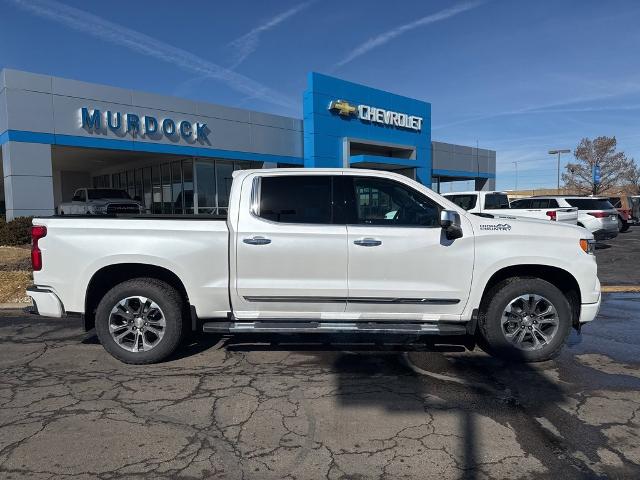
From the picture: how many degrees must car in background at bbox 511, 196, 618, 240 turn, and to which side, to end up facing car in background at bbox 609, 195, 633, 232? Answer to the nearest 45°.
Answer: approximately 45° to its right

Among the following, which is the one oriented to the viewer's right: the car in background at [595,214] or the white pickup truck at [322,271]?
the white pickup truck

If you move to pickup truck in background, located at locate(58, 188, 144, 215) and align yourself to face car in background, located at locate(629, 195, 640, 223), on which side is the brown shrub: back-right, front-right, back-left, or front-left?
back-right

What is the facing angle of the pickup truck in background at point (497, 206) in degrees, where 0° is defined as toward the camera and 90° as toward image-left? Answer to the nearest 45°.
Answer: approximately 135°

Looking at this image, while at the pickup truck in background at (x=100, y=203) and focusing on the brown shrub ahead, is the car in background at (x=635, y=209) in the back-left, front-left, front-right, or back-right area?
back-left

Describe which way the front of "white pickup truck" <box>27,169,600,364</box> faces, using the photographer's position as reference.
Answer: facing to the right of the viewer

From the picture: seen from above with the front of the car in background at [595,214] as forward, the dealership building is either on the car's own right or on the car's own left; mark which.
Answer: on the car's own left

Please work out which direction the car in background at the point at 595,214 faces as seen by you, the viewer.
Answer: facing away from the viewer and to the left of the viewer

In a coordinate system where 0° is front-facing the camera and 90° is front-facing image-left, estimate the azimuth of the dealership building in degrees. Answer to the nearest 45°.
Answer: approximately 315°

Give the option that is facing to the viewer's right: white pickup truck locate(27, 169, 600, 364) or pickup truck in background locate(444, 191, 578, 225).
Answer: the white pickup truck

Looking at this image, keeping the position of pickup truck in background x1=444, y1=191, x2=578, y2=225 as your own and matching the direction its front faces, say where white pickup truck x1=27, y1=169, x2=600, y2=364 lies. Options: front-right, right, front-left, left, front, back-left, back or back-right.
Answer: back-left
